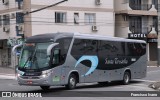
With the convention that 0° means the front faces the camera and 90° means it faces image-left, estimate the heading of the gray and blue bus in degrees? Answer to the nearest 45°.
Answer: approximately 45°
